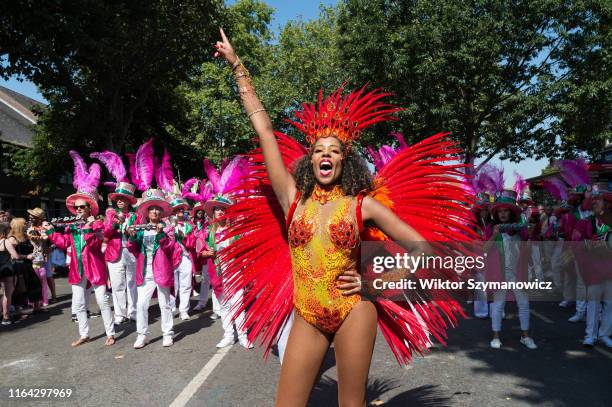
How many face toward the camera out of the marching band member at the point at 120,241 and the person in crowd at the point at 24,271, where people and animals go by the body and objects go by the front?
1

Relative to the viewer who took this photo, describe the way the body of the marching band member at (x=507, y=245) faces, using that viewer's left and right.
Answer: facing the viewer

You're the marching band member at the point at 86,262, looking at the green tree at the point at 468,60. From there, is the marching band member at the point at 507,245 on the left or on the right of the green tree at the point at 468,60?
right

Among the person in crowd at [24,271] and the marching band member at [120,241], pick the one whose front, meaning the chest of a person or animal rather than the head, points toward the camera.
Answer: the marching band member

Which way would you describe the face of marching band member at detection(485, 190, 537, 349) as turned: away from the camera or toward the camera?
toward the camera

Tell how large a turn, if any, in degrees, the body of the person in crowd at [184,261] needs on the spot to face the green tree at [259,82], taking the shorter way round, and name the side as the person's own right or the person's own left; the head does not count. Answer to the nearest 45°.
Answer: approximately 180°

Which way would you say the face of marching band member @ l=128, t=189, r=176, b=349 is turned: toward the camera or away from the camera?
toward the camera

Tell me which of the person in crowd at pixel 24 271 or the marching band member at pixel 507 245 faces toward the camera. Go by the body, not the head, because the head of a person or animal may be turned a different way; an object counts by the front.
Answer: the marching band member

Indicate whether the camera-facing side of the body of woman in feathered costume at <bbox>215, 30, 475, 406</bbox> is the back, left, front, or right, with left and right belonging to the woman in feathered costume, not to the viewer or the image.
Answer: front

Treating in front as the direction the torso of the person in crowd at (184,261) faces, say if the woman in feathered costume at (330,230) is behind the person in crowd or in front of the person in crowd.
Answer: in front

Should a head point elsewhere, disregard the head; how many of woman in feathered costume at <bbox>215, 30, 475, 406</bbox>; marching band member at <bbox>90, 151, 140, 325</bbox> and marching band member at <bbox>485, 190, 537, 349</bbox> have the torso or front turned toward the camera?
3

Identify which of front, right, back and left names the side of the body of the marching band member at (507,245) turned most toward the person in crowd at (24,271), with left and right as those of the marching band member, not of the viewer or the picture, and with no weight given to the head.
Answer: right

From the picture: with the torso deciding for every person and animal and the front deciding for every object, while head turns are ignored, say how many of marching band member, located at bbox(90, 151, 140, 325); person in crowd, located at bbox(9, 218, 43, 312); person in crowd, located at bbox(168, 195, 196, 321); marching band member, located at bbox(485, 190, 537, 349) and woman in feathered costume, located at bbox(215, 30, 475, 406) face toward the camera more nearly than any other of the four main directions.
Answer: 4

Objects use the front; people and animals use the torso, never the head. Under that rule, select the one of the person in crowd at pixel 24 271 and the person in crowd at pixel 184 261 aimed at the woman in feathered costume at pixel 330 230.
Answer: the person in crowd at pixel 184 261

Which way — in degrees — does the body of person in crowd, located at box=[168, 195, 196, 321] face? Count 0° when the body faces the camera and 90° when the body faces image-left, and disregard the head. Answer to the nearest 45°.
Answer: approximately 0°
